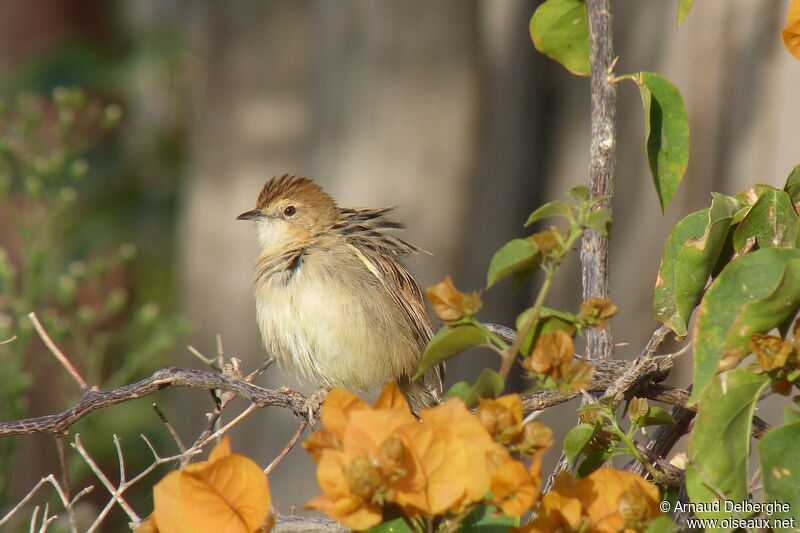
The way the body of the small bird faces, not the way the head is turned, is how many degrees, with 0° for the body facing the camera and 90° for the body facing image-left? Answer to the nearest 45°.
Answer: approximately 45°

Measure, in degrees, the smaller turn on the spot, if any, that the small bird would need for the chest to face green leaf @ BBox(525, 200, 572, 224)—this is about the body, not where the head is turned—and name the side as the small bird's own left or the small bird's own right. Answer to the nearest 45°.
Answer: approximately 135° to the small bird's own left

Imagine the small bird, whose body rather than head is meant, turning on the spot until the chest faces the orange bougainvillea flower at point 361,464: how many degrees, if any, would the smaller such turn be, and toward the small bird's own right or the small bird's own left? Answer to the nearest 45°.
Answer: approximately 45° to the small bird's own left

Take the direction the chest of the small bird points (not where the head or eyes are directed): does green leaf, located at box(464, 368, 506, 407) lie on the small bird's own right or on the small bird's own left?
on the small bird's own left

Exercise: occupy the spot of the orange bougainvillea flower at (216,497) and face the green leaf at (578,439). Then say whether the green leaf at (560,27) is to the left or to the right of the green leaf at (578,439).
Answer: left

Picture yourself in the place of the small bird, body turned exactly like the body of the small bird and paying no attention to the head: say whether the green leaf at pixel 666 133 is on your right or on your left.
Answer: on your left

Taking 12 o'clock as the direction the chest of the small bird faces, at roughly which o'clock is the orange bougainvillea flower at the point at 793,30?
The orange bougainvillea flower is roughly at 7 o'clock from the small bird.
